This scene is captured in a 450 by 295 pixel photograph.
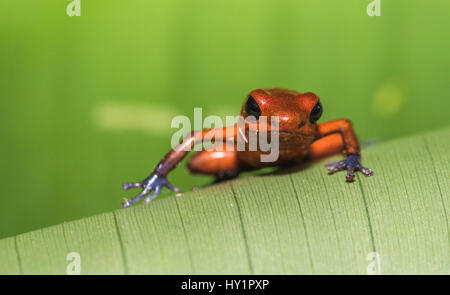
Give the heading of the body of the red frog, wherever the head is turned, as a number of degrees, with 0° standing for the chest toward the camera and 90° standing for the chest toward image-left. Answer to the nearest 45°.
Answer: approximately 0°
